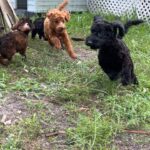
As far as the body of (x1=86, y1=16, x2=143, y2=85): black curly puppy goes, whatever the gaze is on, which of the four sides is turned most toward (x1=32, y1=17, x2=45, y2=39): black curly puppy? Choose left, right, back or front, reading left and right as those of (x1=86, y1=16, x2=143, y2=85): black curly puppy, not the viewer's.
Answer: right

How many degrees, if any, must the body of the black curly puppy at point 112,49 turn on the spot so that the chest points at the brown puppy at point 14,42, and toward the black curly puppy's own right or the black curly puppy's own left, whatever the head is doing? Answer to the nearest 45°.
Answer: approximately 45° to the black curly puppy's own right

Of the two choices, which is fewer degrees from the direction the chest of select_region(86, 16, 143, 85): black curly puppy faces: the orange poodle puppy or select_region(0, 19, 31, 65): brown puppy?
the brown puppy

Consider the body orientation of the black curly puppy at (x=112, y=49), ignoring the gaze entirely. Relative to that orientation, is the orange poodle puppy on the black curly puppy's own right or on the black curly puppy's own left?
on the black curly puppy's own right

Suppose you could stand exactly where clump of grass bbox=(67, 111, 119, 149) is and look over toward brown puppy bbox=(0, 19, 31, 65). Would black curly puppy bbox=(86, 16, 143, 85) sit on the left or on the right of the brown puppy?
right

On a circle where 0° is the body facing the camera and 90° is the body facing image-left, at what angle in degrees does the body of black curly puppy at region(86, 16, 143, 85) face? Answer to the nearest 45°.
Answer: approximately 45°

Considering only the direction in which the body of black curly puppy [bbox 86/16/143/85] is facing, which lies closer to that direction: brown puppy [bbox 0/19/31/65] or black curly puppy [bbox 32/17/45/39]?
the brown puppy
